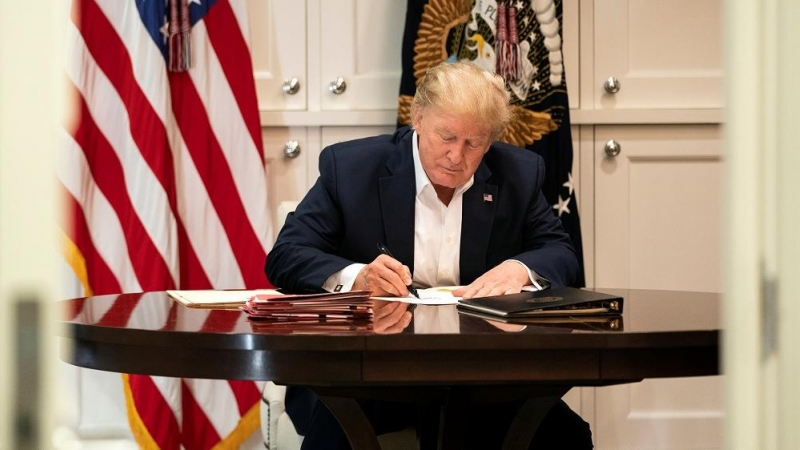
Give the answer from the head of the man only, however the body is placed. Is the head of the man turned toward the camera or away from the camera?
toward the camera

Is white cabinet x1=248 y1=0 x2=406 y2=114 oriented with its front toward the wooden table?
yes

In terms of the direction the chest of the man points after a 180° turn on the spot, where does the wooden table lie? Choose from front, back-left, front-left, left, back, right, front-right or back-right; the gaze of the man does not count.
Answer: back

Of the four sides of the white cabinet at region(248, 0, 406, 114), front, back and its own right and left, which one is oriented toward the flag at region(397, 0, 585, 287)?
left

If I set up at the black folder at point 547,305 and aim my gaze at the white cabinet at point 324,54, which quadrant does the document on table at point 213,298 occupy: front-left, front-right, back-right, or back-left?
front-left

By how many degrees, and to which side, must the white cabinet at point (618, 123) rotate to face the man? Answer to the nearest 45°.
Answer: approximately 45° to its right

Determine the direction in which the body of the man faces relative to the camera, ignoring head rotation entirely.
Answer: toward the camera

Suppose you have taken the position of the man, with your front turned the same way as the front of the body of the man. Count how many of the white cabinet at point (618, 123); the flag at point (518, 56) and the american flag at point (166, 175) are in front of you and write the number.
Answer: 0

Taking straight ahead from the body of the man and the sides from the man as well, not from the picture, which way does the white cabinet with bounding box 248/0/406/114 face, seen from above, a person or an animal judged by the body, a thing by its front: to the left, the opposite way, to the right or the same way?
the same way

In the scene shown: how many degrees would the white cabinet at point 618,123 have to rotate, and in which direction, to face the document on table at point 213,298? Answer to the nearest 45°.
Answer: approximately 45° to its right

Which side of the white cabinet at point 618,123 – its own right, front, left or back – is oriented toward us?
front

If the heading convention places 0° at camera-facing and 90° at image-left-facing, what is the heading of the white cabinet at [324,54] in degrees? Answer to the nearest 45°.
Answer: approximately 0°

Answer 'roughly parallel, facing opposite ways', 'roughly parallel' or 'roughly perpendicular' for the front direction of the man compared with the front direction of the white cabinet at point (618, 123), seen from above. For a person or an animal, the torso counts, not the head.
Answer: roughly parallel

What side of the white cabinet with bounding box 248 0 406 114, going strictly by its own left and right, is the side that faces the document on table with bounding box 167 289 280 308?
front

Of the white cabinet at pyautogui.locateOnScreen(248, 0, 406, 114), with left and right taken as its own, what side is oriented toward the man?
front

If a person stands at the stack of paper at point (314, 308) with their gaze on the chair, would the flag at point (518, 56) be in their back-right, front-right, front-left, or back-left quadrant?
front-right

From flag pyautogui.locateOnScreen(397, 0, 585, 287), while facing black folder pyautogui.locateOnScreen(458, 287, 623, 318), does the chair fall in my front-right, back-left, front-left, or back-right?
front-right
